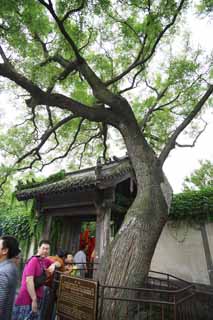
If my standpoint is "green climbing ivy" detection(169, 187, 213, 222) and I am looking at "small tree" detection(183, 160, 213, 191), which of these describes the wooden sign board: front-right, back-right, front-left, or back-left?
back-left

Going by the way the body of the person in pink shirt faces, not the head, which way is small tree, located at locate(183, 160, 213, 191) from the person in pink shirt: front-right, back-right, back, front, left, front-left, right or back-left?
left

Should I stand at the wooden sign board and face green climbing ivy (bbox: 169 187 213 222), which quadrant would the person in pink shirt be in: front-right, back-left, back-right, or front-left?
back-left

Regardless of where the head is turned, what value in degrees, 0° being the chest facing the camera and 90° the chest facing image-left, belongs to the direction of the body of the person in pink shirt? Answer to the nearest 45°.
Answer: approximately 315°

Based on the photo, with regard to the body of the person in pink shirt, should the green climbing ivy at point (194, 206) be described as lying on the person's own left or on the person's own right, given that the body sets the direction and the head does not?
on the person's own left

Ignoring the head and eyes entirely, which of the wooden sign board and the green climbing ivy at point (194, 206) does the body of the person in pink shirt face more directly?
the wooden sign board

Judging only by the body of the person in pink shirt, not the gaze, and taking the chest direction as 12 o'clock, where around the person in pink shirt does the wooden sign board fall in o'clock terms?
The wooden sign board is roughly at 11 o'clock from the person in pink shirt.

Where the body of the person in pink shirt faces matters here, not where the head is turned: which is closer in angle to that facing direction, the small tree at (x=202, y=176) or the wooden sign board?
the wooden sign board
